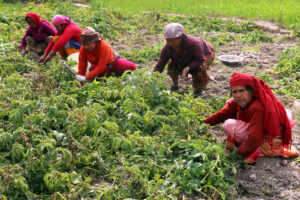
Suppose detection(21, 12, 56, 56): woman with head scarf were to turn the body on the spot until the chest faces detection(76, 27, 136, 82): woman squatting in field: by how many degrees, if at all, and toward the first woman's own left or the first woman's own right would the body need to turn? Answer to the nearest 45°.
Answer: approximately 45° to the first woman's own left

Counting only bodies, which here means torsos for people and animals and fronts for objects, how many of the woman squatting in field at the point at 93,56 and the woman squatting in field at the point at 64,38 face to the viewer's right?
0

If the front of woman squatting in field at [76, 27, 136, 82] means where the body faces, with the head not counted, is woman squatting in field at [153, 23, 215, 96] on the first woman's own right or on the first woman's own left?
on the first woman's own left

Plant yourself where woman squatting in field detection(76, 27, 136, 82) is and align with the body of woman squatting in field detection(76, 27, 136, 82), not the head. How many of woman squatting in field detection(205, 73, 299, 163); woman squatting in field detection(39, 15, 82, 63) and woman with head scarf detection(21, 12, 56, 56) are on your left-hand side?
1

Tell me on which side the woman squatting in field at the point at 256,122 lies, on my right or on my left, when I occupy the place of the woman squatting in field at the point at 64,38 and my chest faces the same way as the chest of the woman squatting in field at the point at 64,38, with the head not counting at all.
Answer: on my left

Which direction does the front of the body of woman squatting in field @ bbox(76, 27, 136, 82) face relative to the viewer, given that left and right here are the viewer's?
facing the viewer and to the left of the viewer

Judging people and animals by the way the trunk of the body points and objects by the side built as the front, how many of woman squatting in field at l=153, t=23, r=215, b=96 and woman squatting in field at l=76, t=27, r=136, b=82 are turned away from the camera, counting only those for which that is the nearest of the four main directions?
0
